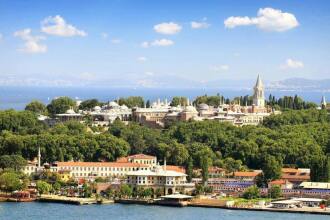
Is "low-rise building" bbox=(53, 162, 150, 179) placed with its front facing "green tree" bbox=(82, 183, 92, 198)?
yes

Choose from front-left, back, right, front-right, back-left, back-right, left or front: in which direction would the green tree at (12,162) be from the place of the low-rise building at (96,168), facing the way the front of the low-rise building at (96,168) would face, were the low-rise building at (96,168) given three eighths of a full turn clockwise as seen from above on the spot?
front-left

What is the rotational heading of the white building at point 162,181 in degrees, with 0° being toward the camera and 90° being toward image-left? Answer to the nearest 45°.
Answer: approximately 0°

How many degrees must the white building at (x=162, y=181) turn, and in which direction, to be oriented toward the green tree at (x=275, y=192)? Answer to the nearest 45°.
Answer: approximately 90° to its left

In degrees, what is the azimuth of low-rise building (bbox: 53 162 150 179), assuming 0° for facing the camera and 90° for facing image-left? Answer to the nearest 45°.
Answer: approximately 0°

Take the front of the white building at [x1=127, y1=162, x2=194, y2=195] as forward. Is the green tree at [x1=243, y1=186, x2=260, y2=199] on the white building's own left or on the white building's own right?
on the white building's own left

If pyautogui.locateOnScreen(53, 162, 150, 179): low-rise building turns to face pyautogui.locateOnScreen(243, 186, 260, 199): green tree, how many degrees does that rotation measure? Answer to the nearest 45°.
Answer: approximately 45° to its left

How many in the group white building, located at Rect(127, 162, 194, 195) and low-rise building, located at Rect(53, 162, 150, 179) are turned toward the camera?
2
